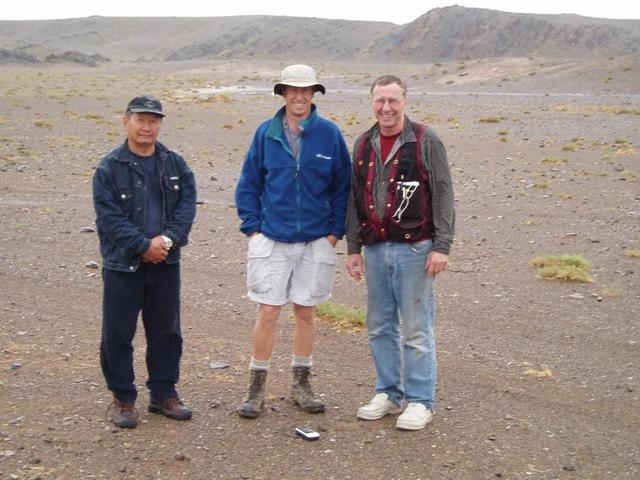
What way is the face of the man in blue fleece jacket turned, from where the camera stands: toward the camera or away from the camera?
toward the camera

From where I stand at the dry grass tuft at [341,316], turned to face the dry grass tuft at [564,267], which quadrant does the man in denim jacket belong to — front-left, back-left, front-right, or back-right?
back-right

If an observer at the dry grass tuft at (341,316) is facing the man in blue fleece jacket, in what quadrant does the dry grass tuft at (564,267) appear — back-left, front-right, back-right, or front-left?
back-left

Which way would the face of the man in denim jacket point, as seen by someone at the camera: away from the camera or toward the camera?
toward the camera

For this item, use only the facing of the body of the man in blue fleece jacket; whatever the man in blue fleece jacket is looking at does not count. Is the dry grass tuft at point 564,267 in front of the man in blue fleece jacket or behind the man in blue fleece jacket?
behind

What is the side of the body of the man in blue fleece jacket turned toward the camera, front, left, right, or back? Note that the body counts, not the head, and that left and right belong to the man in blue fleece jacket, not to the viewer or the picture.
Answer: front

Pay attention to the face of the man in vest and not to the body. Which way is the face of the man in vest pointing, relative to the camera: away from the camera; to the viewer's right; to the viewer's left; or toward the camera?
toward the camera

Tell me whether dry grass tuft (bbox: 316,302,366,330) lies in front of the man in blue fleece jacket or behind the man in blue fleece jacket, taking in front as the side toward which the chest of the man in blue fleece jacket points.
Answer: behind

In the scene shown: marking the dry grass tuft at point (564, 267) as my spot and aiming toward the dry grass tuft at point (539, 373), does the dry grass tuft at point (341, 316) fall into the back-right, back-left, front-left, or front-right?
front-right

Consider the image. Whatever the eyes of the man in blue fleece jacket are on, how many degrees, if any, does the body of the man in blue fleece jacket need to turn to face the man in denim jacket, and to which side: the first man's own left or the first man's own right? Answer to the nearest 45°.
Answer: approximately 90° to the first man's own right

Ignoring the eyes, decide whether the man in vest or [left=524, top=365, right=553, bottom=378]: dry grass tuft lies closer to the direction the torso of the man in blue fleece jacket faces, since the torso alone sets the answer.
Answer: the man in vest

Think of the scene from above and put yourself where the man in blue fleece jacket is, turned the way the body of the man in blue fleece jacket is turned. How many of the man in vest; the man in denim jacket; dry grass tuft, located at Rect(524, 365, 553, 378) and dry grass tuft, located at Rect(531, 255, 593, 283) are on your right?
1

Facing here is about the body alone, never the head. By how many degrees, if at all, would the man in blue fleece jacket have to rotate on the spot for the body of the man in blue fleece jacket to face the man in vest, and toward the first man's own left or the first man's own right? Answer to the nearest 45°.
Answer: approximately 90° to the first man's own left
